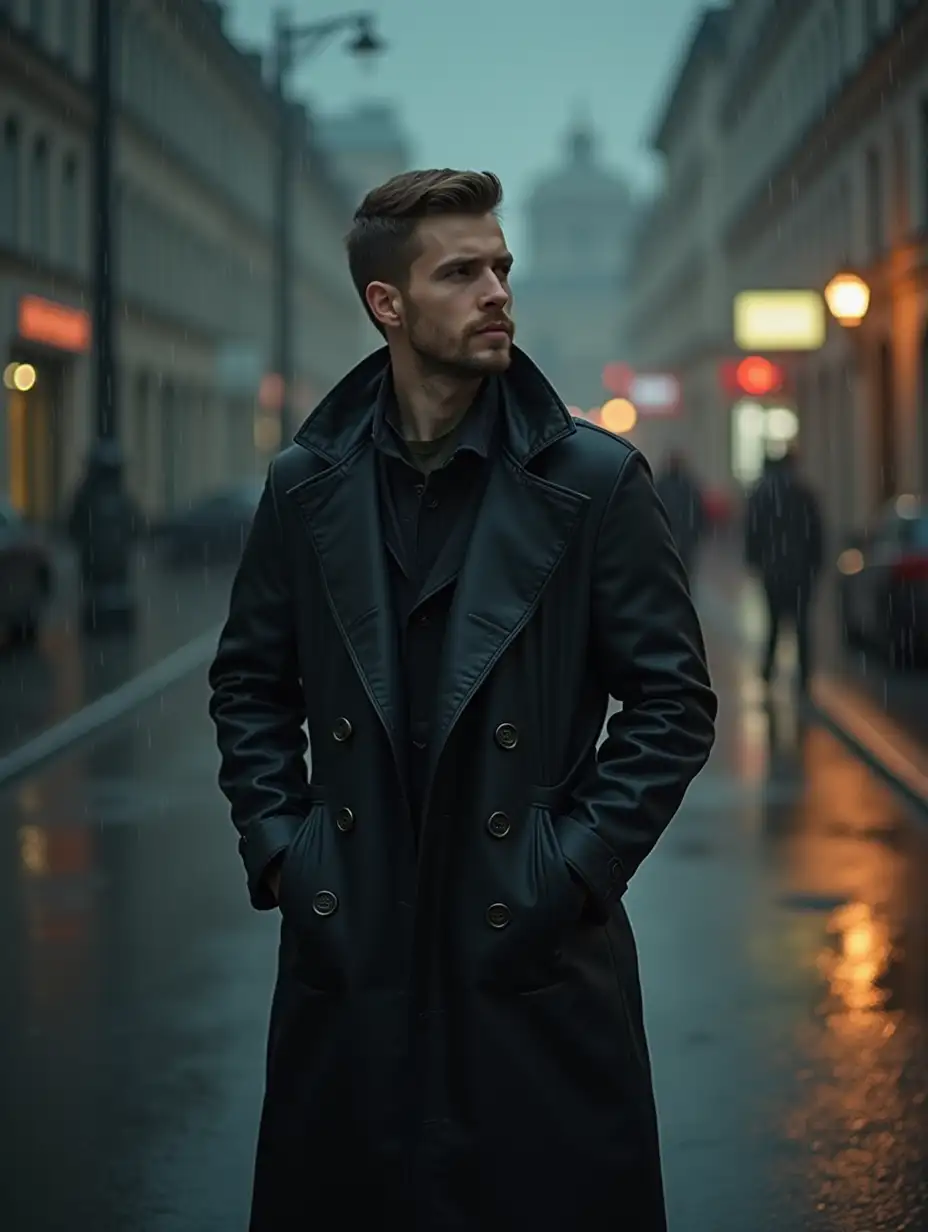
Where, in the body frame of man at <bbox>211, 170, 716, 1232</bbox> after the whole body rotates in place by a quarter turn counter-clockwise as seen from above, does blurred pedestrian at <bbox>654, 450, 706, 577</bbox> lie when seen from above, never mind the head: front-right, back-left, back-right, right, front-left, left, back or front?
left

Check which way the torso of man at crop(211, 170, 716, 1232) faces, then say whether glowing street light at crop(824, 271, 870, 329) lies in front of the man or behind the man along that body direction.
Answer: behind

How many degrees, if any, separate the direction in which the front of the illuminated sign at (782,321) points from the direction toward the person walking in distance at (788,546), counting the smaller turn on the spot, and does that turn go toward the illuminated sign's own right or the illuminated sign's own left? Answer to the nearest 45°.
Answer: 0° — it already faces them

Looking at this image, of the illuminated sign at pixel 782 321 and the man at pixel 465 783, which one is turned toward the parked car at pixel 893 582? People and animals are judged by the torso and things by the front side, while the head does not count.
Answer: the illuminated sign

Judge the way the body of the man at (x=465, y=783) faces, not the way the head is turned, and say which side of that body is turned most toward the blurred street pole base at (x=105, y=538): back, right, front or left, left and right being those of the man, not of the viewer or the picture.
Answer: back
